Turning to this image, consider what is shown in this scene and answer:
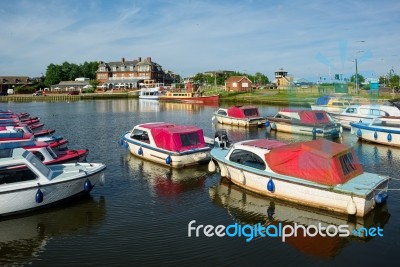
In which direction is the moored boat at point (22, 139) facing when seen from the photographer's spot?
facing to the right of the viewer

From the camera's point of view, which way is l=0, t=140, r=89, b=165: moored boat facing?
to the viewer's right

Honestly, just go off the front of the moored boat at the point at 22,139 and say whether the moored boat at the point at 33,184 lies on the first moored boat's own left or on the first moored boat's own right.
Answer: on the first moored boat's own right

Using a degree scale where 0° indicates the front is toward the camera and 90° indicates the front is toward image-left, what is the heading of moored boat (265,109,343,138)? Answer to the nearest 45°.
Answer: approximately 90°

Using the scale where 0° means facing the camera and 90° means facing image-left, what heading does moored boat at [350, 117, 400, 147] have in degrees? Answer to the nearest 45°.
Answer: approximately 90°

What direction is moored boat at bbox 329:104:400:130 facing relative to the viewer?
to the viewer's left

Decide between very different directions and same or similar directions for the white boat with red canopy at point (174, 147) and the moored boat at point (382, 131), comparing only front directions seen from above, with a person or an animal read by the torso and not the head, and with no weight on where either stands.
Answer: same or similar directions

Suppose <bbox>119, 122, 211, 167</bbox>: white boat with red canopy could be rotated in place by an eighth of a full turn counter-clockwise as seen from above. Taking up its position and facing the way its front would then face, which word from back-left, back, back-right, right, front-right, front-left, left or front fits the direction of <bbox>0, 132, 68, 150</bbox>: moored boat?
front

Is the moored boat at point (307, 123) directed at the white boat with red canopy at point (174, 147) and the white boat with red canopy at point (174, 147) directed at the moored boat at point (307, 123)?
no

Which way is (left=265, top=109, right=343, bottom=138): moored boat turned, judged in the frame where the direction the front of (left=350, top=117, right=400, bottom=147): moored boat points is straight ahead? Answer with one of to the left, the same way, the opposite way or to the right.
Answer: the same way

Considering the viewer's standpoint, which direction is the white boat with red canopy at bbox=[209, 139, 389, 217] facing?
facing away from the viewer and to the left of the viewer

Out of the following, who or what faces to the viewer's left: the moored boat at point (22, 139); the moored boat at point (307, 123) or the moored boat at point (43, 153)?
the moored boat at point (307, 123)

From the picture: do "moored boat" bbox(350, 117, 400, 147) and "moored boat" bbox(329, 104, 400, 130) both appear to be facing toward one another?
no

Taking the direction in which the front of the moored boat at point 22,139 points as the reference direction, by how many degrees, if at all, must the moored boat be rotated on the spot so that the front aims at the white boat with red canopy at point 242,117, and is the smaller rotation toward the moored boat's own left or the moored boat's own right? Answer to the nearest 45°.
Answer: approximately 45° to the moored boat's own left

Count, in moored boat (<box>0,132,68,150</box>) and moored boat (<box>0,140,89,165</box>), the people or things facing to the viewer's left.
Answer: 0

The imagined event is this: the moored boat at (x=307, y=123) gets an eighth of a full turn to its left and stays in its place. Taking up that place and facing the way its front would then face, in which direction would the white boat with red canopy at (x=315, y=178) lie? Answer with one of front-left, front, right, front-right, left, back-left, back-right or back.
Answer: front-left

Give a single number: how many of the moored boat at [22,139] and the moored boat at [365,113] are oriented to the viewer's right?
1

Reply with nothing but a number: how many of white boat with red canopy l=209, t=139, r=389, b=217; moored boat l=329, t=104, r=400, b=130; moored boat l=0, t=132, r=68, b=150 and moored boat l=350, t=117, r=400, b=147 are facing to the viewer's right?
1

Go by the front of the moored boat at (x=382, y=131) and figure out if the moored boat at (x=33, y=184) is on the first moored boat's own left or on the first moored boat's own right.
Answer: on the first moored boat's own left

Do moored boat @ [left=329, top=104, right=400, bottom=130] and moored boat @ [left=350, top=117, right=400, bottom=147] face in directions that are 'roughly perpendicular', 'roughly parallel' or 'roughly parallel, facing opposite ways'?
roughly parallel
